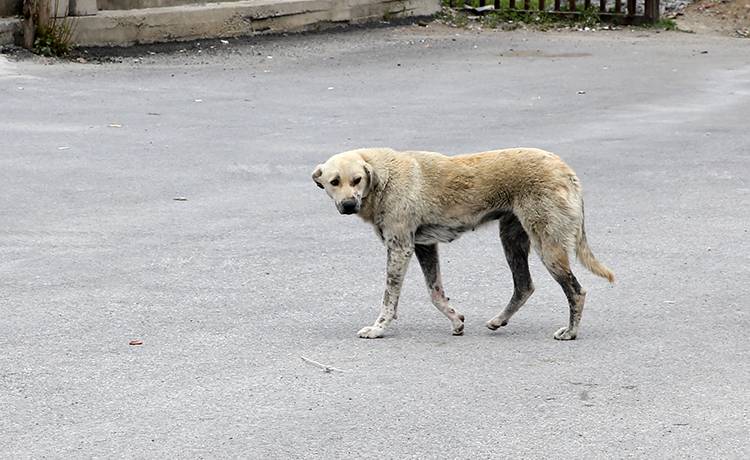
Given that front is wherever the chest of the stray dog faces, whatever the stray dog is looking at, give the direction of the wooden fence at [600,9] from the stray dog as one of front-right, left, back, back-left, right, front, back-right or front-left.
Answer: right

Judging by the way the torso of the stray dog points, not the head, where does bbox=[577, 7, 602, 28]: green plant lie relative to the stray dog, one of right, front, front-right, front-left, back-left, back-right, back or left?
right

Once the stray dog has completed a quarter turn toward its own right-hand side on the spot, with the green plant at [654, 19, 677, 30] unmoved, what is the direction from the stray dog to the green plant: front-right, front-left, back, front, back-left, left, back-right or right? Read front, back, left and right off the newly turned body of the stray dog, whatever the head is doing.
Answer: front

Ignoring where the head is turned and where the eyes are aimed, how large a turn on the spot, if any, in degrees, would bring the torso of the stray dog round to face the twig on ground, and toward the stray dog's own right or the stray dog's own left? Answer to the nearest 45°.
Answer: approximately 45° to the stray dog's own left

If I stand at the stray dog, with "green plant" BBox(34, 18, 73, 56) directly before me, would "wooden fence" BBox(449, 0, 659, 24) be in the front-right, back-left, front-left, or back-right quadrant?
front-right

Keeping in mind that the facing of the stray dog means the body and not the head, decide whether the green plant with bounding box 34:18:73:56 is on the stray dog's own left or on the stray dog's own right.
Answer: on the stray dog's own right

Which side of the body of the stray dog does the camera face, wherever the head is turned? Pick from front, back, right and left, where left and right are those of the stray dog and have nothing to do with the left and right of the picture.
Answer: left
